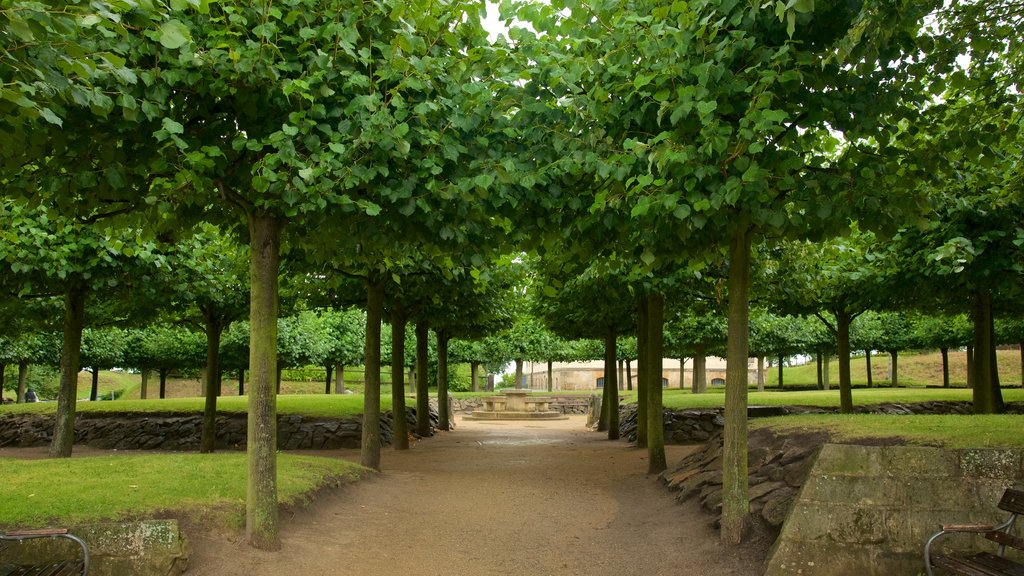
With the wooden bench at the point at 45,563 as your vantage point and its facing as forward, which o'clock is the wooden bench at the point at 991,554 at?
the wooden bench at the point at 991,554 is roughly at 1 o'clock from the wooden bench at the point at 45,563.

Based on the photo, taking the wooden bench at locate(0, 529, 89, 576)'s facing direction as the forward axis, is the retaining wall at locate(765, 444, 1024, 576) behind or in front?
in front

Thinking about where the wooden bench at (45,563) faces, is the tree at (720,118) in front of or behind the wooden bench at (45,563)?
in front

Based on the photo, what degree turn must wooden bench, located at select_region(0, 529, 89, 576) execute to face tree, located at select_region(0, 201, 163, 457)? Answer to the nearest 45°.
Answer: approximately 90° to its left

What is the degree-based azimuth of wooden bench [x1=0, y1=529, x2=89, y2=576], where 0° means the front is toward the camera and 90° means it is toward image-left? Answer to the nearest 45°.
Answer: approximately 270°

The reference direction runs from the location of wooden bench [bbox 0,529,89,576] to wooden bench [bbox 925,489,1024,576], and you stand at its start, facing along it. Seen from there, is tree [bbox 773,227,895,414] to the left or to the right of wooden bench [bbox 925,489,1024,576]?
left
